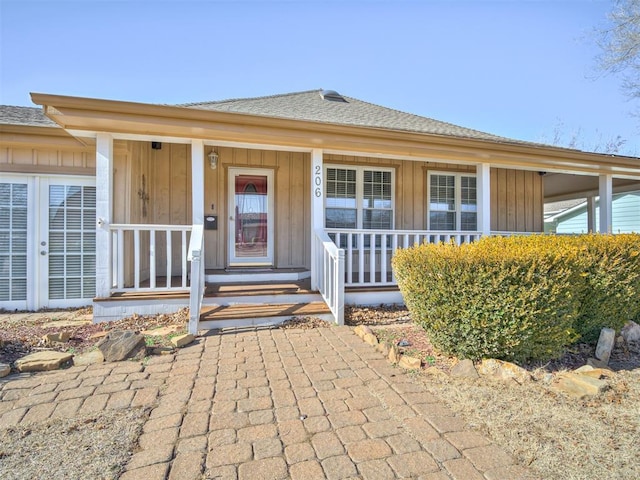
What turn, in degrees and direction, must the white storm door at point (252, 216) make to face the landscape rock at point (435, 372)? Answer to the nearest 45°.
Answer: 0° — it already faces it

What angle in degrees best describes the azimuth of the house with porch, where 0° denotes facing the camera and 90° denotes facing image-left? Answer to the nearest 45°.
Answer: approximately 0°

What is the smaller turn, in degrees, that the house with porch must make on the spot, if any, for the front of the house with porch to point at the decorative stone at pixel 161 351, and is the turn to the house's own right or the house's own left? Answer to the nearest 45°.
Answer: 0° — it already faces it

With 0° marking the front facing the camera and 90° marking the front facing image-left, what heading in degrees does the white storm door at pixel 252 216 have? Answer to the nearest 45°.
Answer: approximately 0°

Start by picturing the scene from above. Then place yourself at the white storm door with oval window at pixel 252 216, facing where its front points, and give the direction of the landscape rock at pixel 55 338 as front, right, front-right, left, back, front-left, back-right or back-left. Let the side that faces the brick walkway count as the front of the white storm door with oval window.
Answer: front-right

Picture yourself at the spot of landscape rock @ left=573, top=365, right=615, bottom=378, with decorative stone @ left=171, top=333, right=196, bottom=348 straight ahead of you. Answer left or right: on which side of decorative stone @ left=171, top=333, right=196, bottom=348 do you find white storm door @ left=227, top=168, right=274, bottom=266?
right
